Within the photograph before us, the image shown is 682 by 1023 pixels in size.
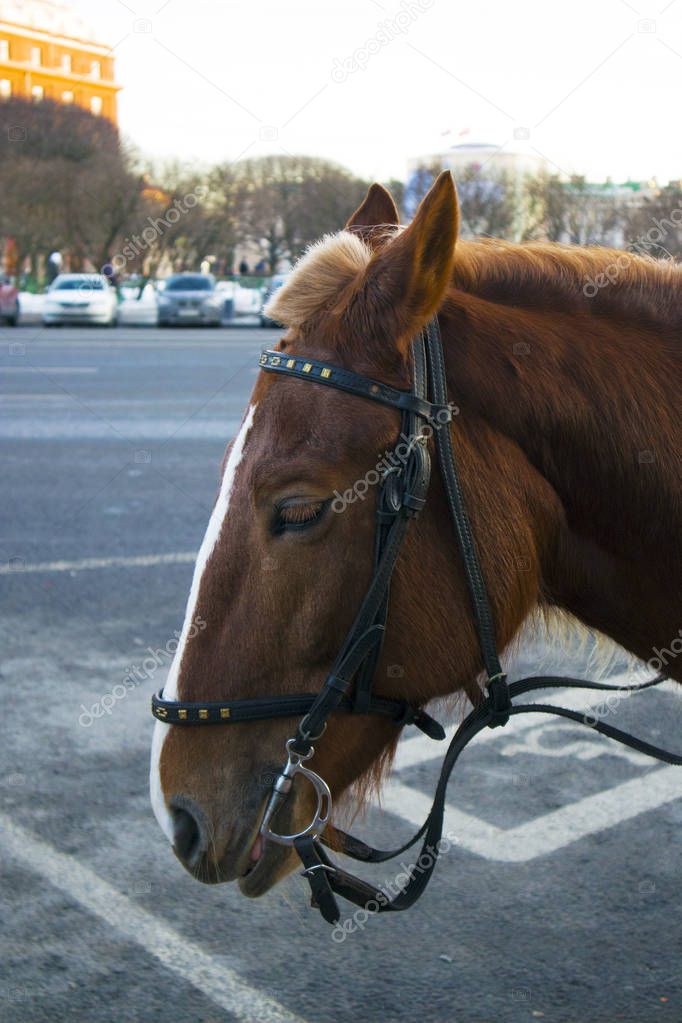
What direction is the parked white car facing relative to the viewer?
toward the camera
